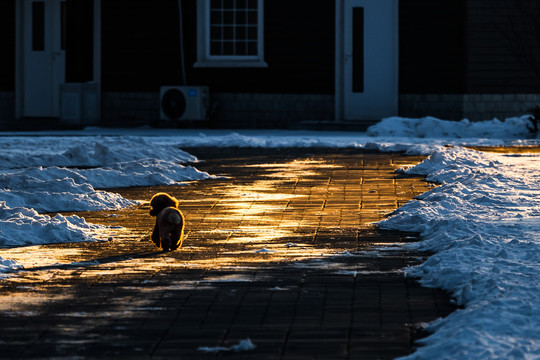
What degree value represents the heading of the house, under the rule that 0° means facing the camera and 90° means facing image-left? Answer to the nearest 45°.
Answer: approximately 0°

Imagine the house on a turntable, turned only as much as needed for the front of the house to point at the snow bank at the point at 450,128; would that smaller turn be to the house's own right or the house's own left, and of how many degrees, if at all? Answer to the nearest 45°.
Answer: approximately 45° to the house's own left

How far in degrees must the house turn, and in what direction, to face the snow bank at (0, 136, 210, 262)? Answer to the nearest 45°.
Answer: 0° — it already faces it

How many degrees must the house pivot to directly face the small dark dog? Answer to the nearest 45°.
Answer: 0° — it already faces it

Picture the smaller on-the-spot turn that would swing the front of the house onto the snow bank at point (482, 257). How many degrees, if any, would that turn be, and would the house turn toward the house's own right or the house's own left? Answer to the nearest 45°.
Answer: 0° — it already faces it
